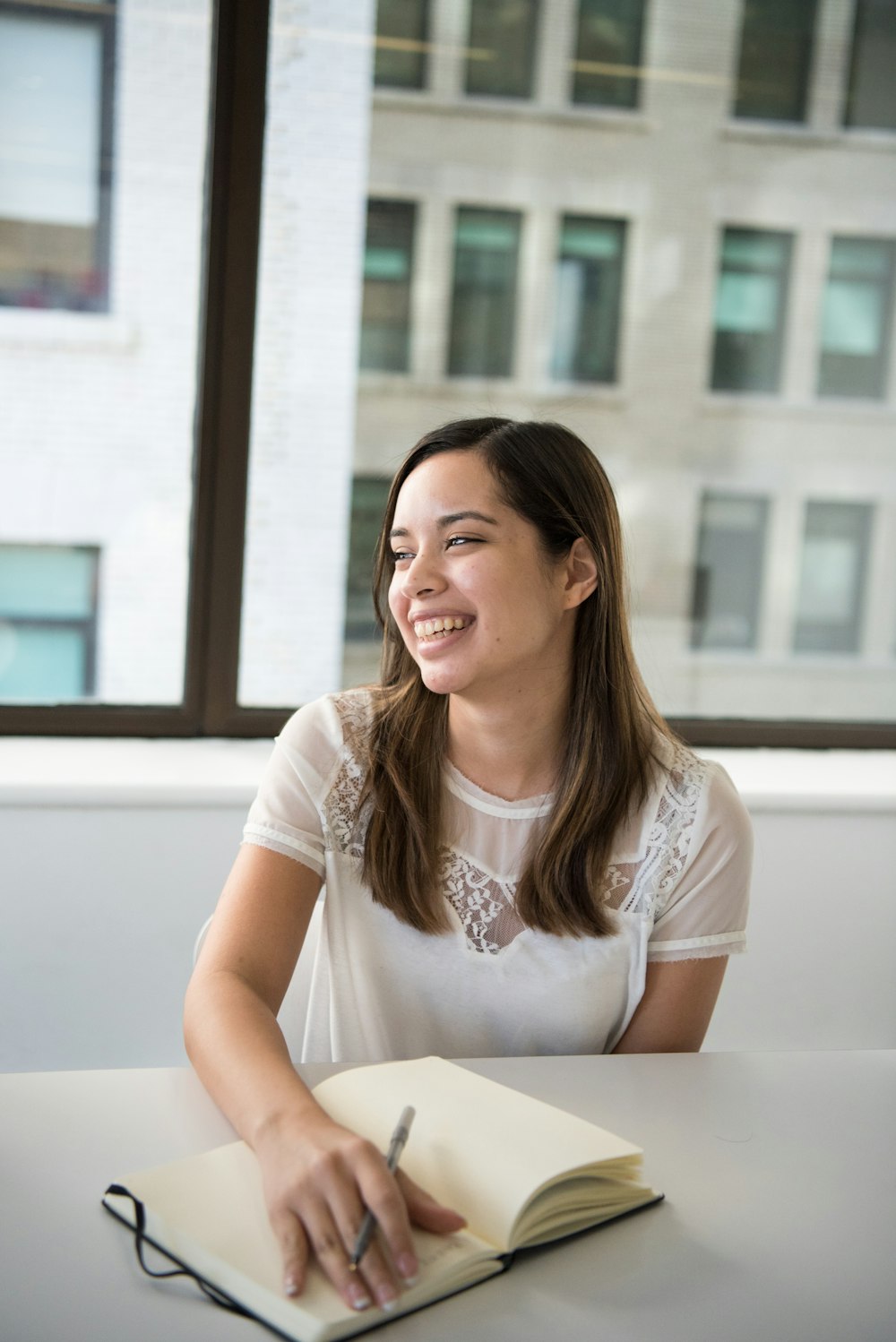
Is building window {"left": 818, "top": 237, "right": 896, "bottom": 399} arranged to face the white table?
yes

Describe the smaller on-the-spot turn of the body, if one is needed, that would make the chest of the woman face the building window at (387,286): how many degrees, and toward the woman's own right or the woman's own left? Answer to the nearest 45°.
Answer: approximately 180°

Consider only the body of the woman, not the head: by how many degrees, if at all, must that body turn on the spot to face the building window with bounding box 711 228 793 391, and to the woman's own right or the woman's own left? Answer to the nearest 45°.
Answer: approximately 180°

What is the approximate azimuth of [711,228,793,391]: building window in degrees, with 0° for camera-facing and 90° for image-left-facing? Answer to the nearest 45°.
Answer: approximately 0°

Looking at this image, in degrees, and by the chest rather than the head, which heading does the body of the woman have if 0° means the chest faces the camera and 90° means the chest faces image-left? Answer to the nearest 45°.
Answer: approximately 0°

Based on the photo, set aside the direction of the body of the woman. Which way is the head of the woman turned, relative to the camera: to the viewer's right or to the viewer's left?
to the viewer's left

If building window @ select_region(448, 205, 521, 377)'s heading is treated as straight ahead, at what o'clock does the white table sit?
The white table is roughly at 12 o'clock from the building window.

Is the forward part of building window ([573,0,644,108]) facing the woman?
yes

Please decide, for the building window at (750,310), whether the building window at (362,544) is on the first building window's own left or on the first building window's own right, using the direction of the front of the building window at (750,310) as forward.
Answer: on the first building window's own right
